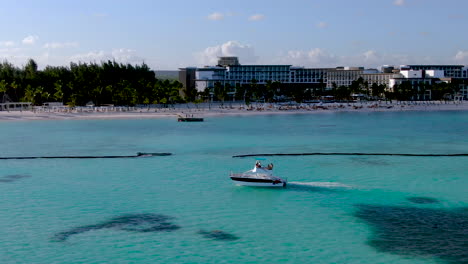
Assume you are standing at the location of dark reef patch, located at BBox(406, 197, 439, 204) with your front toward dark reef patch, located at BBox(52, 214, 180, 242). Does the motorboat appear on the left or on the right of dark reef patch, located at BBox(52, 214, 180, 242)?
right

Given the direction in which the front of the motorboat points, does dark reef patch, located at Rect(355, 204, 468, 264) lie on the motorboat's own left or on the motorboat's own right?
on the motorboat's own left

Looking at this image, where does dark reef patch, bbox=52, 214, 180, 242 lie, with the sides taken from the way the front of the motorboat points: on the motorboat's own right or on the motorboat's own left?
on the motorboat's own left

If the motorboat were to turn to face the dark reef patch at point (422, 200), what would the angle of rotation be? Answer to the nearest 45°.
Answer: approximately 180°

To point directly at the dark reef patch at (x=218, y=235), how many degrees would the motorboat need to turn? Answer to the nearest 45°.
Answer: approximately 90° to its left

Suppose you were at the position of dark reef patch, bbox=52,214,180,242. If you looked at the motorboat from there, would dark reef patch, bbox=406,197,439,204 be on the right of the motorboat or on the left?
right

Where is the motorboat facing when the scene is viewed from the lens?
facing to the left of the viewer

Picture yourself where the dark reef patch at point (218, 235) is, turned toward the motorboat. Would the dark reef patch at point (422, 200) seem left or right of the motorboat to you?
right
